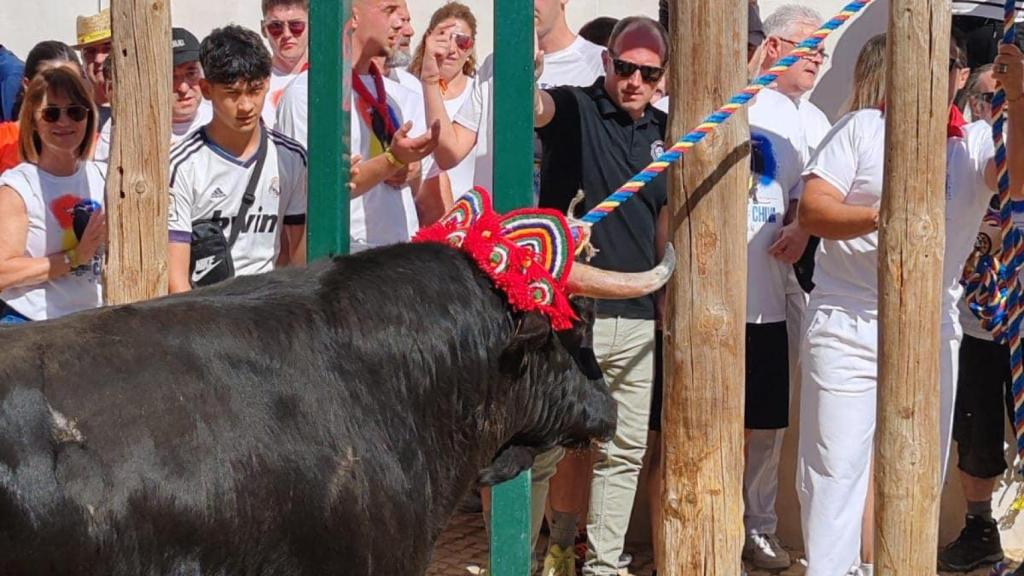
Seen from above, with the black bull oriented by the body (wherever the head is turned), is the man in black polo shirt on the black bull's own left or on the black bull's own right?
on the black bull's own left

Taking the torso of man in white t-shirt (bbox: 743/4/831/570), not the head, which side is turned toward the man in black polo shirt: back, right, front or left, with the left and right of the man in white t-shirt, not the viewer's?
right

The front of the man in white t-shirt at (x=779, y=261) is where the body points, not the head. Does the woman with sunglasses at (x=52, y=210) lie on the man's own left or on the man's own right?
on the man's own right

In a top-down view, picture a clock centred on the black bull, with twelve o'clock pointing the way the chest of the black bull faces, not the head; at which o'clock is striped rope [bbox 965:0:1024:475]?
The striped rope is roughly at 11 o'clock from the black bull.

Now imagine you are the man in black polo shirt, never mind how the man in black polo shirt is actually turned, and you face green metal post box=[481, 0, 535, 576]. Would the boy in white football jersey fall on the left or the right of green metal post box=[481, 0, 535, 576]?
right

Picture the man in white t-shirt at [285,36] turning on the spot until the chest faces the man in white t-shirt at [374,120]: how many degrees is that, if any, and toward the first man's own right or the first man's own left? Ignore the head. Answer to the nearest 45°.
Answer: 0° — they already face them

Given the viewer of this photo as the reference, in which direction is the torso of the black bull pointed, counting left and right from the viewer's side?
facing to the right of the viewer

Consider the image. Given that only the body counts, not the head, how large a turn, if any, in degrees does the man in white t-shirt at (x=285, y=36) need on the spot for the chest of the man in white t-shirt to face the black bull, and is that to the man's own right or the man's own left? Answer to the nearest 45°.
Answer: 0° — they already face it

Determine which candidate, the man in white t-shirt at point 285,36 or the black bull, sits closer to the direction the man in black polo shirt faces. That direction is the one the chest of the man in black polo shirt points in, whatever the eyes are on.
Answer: the black bull
